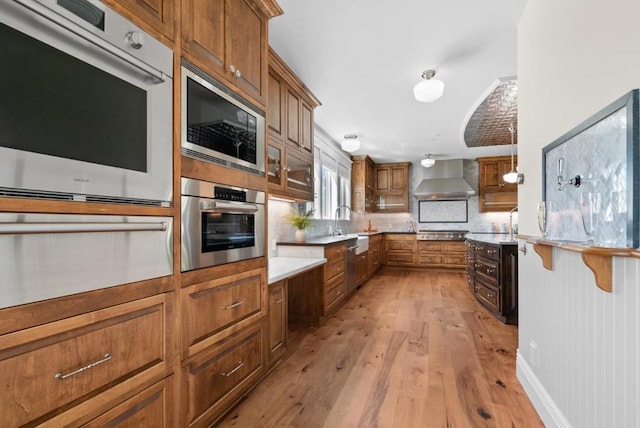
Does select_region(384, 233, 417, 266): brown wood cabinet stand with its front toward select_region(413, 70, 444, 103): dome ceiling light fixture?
yes

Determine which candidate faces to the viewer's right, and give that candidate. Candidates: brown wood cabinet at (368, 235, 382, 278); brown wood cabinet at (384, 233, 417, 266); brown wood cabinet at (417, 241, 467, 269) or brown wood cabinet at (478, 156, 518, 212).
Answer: brown wood cabinet at (368, 235, 382, 278)

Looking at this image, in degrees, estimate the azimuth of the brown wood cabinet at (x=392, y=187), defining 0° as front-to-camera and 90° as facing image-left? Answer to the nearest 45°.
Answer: approximately 0°

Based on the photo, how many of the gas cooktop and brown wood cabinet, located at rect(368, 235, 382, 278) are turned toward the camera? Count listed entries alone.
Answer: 1

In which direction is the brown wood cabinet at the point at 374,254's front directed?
to the viewer's right

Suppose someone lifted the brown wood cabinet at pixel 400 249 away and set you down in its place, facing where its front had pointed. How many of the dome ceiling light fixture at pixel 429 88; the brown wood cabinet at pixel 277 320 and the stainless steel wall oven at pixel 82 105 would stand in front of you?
3

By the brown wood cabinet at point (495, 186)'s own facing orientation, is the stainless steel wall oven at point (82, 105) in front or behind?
in front

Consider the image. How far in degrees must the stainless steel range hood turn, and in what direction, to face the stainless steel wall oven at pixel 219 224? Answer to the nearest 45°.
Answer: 0° — it already faces it

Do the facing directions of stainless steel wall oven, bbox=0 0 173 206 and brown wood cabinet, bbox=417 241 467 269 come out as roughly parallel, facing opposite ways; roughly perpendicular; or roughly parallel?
roughly perpendicular

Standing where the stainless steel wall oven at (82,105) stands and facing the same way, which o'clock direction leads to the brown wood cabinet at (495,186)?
The brown wood cabinet is roughly at 10 o'clock from the stainless steel wall oven.

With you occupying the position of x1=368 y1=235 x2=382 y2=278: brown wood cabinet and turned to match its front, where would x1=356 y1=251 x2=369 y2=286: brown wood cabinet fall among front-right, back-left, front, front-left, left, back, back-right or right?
right

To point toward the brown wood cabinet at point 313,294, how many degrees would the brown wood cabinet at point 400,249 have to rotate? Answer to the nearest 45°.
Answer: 0° — it already faces it

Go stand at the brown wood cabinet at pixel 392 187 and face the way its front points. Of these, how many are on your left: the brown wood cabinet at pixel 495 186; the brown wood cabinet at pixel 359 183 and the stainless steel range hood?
2

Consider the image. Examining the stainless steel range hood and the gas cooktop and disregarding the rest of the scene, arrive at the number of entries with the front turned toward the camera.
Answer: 2

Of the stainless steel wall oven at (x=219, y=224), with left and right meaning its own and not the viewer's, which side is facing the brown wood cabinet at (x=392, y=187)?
left

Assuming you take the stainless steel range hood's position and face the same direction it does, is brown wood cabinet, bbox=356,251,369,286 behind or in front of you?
in front
